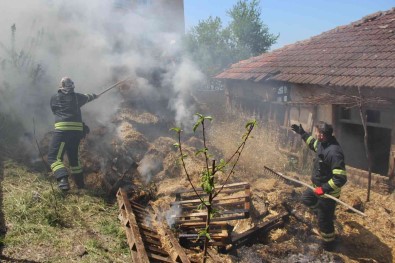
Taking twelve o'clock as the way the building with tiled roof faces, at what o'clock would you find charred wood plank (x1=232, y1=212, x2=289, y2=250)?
The charred wood plank is roughly at 11 o'clock from the building with tiled roof.

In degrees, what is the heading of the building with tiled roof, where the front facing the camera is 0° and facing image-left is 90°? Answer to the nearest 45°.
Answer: approximately 45°
